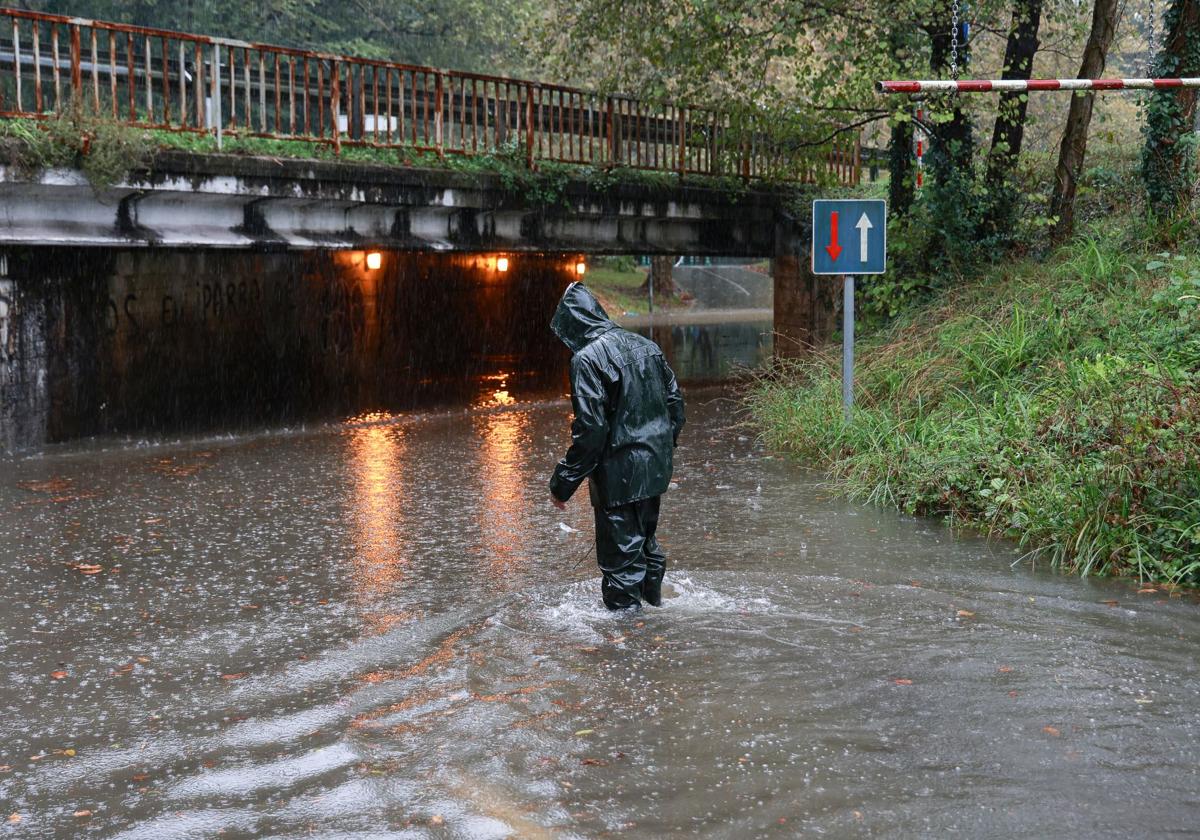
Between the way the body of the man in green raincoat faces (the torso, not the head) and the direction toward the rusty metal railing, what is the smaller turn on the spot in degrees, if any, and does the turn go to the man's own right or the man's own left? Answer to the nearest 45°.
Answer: approximately 45° to the man's own right

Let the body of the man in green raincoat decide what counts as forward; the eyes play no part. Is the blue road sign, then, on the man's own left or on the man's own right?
on the man's own right

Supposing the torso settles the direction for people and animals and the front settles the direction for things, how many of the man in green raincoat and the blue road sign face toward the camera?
1

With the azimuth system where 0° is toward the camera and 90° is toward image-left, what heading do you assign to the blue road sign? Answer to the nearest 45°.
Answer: approximately 0°

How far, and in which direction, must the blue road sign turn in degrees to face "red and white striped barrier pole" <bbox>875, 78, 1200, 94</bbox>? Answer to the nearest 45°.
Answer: approximately 90° to its left

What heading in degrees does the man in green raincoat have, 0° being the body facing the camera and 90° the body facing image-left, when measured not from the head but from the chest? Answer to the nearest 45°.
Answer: approximately 135°

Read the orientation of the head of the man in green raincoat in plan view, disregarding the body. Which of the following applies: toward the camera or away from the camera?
away from the camera
